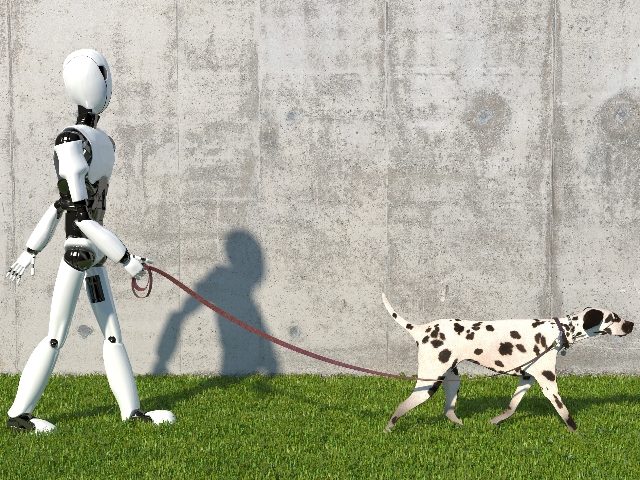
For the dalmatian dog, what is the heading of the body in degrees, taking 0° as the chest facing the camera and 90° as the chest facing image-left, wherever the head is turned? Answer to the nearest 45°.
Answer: approximately 270°

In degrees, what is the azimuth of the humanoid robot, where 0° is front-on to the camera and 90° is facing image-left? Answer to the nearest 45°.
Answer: approximately 270°

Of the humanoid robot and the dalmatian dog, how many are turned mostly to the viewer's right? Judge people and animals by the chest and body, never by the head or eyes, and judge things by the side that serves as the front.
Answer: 2

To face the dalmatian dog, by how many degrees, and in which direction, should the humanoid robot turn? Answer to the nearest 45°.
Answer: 0° — it already faces it

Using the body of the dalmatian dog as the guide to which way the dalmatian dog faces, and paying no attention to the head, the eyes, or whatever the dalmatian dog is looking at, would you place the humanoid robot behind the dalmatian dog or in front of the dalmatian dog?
behind
